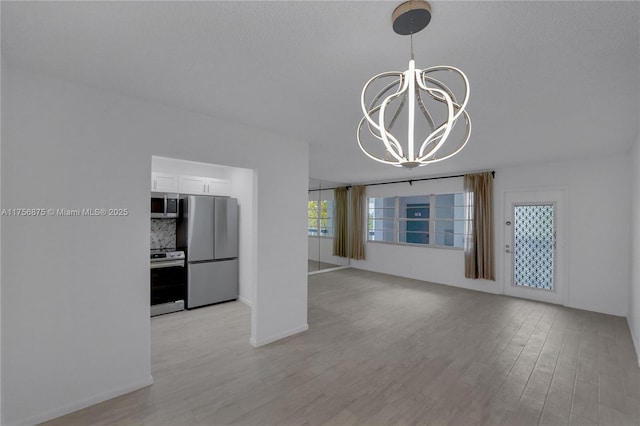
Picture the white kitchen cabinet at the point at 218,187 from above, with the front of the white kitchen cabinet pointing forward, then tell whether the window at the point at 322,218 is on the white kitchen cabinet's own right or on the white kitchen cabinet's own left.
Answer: on the white kitchen cabinet's own left

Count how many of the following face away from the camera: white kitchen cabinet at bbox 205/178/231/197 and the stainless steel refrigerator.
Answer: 0

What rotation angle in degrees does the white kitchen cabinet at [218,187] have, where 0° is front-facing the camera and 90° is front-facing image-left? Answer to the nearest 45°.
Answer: approximately 315°

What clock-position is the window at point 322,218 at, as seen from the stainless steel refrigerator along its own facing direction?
The window is roughly at 9 o'clock from the stainless steel refrigerator.

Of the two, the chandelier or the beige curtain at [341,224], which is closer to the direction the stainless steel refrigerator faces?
the chandelier

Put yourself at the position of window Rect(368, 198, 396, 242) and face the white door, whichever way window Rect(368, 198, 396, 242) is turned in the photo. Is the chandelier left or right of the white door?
right

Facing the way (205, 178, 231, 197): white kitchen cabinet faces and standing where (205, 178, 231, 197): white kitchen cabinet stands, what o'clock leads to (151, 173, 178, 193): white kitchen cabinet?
(151, 173, 178, 193): white kitchen cabinet is roughly at 4 o'clock from (205, 178, 231, 197): white kitchen cabinet.
